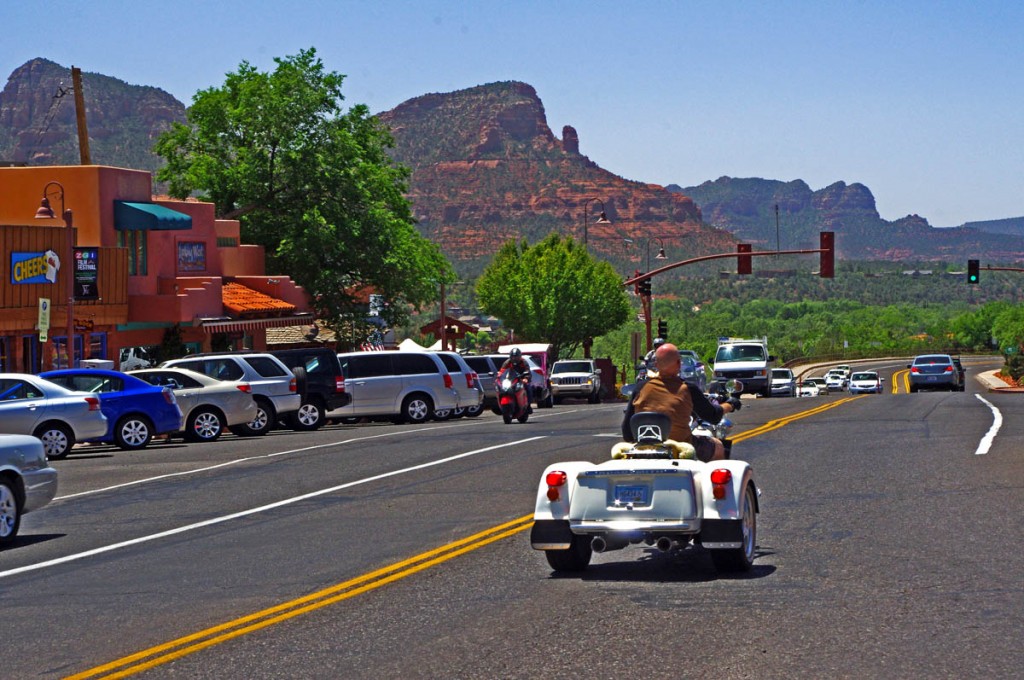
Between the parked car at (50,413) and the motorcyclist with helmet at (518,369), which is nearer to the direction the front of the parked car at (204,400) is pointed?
the parked car

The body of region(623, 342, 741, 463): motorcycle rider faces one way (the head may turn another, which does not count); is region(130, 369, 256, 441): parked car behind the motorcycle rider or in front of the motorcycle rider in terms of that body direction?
in front

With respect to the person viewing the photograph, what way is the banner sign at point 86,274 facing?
facing the viewer

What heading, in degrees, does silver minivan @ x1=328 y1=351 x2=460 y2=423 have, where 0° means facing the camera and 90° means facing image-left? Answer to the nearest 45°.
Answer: approximately 90°

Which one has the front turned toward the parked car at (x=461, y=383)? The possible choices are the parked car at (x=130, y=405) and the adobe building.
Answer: the adobe building

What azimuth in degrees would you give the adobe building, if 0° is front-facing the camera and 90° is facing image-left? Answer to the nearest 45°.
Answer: approximately 315°

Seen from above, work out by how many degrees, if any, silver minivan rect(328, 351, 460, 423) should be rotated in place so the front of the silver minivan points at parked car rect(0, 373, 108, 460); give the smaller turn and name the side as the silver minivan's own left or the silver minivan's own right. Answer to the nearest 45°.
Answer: approximately 45° to the silver minivan's own left

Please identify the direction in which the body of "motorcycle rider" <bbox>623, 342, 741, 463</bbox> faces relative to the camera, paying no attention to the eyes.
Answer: away from the camera

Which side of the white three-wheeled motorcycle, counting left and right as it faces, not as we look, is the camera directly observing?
back

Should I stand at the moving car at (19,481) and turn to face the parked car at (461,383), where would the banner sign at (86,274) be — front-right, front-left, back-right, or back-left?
front-left

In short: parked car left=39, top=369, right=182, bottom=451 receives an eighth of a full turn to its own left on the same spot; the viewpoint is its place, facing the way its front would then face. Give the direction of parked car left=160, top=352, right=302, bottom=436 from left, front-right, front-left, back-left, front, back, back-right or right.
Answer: back

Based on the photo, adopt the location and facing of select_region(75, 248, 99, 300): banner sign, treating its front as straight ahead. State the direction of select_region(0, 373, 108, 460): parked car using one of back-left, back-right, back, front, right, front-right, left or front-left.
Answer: front
